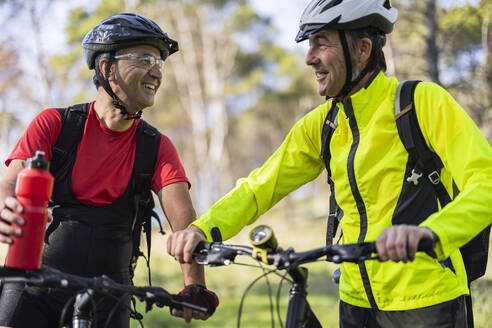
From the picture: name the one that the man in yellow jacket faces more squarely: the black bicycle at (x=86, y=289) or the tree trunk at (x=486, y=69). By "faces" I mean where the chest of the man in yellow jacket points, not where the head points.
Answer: the black bicycle

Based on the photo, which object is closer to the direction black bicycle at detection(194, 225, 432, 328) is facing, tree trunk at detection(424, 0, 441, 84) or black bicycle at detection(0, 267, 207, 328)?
the black bicycle

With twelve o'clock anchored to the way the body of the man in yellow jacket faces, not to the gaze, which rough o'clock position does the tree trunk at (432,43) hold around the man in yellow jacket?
The tree trunk is roughly at 5 o'clock from the man in yellow jacket.

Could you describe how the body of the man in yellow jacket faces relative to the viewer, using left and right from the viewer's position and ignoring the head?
facing the viewer and to the left of the viewer

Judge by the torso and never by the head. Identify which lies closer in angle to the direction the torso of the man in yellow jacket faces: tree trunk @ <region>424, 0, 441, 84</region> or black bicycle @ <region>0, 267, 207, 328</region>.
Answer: the black bicycle

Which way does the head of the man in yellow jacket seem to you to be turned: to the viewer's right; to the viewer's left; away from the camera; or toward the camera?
to the viewer's left

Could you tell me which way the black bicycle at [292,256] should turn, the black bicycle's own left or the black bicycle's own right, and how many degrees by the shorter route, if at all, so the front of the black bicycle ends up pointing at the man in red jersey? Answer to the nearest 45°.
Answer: approximately 90° to the black bicycle's own right

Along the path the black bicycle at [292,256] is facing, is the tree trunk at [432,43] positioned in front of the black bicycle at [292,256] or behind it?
behind

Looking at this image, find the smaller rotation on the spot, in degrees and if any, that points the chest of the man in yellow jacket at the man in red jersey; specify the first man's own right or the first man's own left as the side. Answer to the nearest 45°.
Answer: approximately 45° to the first man's own right
